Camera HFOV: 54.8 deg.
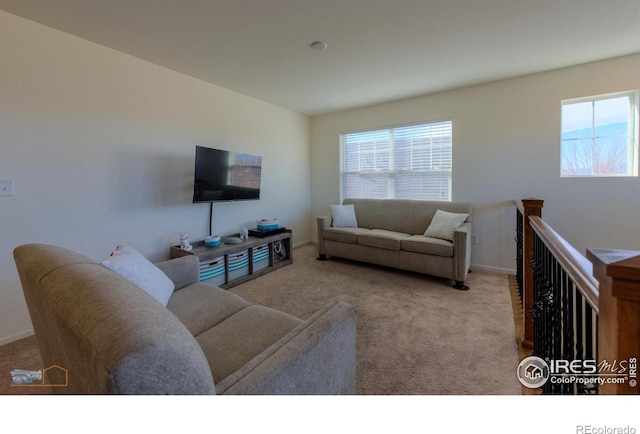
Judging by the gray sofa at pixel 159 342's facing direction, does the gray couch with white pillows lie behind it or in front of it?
in front

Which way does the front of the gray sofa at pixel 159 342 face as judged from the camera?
facing away from the viewer and to the right of the viewer

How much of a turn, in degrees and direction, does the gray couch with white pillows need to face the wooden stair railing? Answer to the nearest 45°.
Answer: approximately 45° to its left

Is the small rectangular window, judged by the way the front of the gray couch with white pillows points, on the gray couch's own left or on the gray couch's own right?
on the gray couch's own left

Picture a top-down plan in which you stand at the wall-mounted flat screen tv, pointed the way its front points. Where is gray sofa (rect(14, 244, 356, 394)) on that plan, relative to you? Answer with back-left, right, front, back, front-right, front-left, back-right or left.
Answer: front-right

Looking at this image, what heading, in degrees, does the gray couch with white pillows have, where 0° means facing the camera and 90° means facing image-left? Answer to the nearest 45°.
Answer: approximately 45°

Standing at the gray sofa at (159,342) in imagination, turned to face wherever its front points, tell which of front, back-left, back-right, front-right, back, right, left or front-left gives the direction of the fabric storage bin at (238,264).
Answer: front-left

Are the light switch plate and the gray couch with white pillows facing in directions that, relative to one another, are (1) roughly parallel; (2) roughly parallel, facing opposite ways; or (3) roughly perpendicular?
roughly perpendicular
